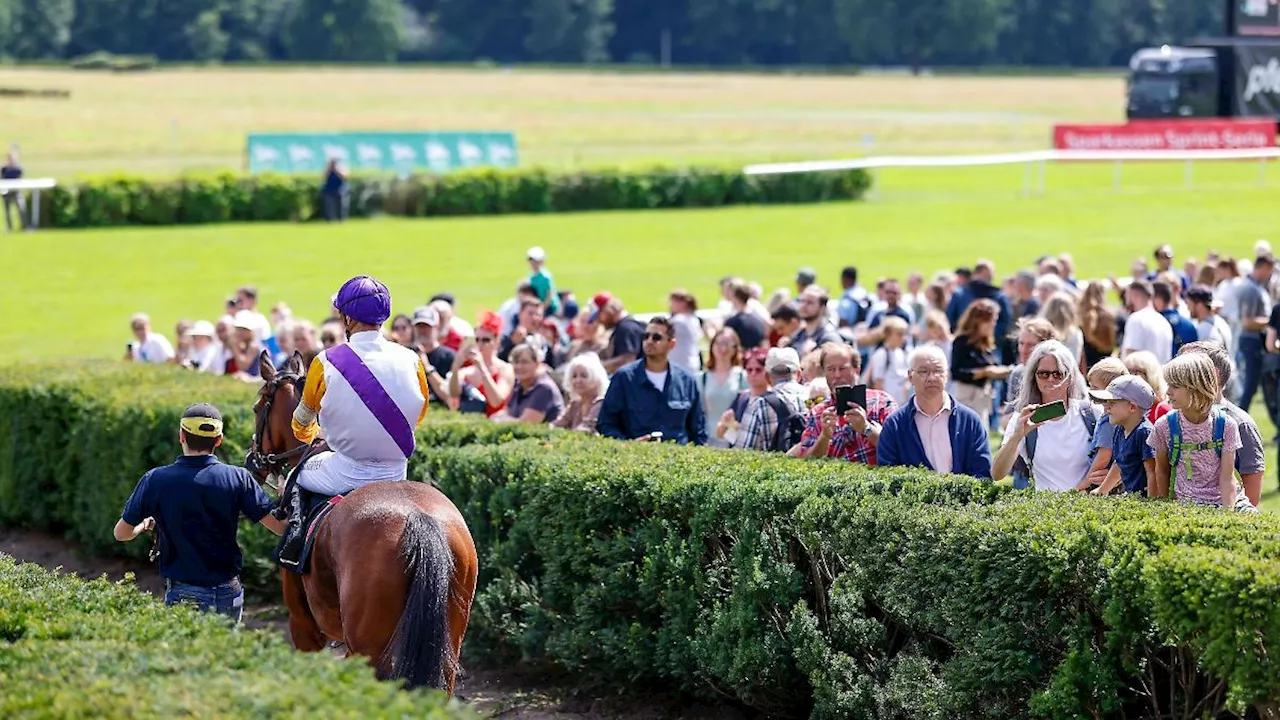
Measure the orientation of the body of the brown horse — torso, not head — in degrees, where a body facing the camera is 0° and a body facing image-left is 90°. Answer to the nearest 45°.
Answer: approximately 135°

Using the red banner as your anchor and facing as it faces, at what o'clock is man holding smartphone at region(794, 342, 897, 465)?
The man holding smartphone is roughly at 12 o'clock from the red banner.

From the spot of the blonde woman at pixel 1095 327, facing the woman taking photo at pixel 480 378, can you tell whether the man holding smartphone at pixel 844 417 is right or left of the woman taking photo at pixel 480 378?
left

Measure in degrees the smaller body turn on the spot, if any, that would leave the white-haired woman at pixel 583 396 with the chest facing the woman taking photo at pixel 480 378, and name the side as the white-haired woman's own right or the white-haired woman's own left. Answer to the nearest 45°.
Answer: approximately 90° to the white-haired woman's own right

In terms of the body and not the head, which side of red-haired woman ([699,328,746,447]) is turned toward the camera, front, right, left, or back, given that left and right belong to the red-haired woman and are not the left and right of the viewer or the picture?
front

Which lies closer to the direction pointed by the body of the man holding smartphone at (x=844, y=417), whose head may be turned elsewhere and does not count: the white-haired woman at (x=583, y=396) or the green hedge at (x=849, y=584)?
the green hedge

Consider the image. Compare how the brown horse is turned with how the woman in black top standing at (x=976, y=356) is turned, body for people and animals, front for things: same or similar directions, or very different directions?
very different directions

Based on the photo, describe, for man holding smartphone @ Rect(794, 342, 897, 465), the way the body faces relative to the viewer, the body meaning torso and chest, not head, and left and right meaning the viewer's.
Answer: facing the viewer and to the left of the viewer

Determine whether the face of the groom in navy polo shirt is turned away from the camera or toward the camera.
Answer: away from the camera

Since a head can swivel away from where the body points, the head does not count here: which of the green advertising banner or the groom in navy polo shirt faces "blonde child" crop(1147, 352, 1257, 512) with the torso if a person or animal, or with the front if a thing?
the green advertising banner

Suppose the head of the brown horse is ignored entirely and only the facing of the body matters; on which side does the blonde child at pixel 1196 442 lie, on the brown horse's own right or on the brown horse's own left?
on the brown horse's own right

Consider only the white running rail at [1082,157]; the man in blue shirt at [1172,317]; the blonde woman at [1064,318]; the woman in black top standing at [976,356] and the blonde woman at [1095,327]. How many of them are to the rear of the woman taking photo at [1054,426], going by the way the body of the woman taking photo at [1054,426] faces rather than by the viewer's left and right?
5
